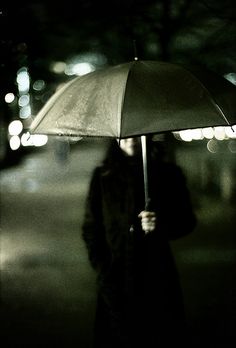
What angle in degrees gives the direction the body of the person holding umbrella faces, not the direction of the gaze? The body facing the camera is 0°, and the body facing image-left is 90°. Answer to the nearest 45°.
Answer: approximately 0°
